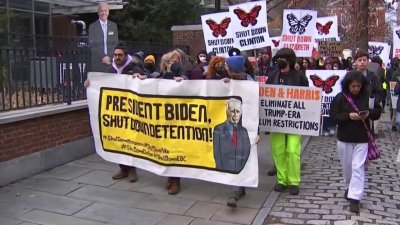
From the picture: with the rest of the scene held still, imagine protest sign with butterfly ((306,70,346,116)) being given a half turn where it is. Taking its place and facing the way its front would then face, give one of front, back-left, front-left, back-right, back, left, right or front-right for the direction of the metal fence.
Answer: back-left

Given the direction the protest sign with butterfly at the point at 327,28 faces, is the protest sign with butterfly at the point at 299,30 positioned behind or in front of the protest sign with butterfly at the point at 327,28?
in front

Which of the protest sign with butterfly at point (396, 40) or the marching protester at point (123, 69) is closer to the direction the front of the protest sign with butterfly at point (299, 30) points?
the marching protester

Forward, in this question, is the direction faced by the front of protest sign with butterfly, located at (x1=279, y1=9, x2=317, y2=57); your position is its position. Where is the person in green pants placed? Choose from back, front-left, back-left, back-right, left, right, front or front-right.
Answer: front

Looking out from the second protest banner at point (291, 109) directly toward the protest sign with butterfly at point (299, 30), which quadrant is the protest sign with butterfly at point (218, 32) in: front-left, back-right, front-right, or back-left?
front-left

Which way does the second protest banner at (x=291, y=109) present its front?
toward the camera

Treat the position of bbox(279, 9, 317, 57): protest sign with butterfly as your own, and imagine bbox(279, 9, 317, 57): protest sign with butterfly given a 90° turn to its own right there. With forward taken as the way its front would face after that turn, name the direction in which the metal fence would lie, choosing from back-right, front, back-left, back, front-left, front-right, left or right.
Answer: front-left

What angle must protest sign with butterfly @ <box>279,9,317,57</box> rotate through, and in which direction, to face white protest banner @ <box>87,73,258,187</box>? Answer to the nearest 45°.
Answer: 0° — it already faces it

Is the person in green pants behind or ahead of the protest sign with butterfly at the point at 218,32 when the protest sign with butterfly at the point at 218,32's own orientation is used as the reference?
ahead

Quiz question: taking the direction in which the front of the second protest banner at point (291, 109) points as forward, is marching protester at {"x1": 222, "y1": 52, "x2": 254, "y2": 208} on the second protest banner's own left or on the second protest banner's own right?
on the second protest banner's own right
